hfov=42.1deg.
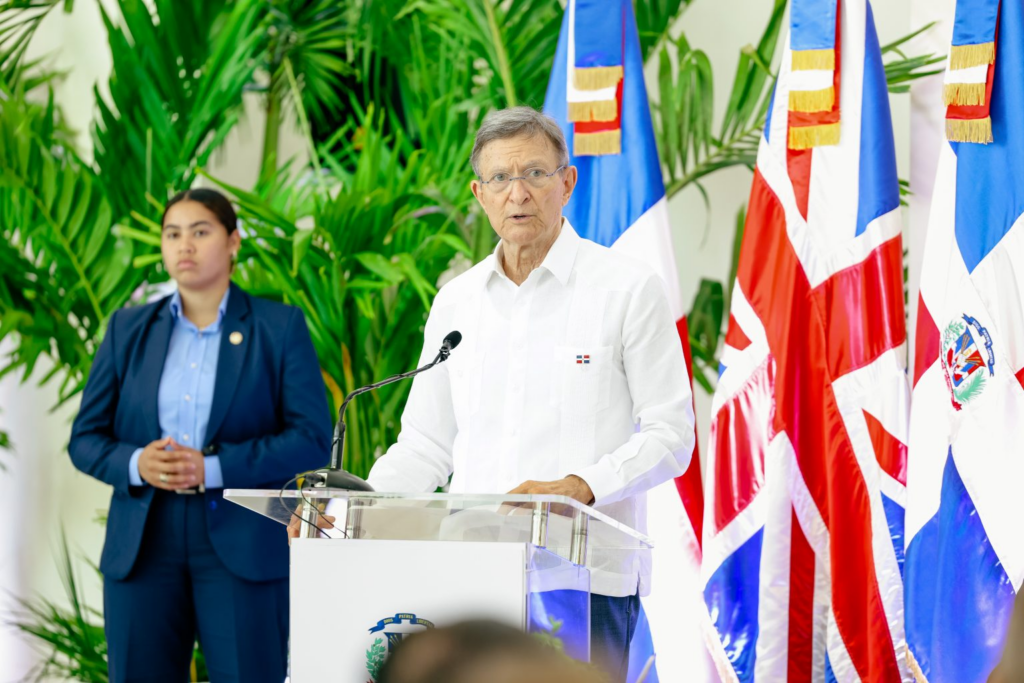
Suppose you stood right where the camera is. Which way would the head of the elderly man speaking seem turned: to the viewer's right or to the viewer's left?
to the viewer's left

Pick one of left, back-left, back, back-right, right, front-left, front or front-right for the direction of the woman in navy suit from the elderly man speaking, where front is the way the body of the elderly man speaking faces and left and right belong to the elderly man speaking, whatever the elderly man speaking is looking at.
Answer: right

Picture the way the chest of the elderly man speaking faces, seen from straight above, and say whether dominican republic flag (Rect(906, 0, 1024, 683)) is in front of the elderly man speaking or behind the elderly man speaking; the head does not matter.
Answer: behind

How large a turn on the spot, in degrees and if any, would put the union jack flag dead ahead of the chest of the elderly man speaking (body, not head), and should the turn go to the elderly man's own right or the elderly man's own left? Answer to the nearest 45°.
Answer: approximately 180°

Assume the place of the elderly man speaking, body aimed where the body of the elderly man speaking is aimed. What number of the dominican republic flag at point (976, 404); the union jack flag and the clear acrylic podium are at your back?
2

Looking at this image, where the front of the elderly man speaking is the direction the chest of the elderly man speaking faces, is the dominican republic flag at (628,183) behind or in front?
behind

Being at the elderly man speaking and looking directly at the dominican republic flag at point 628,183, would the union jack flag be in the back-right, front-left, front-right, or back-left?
front-right

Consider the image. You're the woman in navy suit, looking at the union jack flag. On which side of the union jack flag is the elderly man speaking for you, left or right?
right

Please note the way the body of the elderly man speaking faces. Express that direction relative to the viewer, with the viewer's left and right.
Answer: facing the viewer and to the left of the viewer
